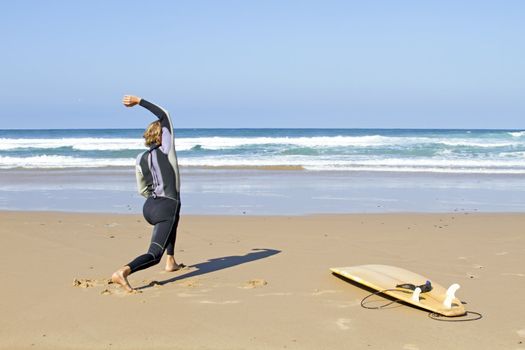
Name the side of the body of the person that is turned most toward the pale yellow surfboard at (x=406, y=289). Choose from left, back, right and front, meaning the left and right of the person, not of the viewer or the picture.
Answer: right

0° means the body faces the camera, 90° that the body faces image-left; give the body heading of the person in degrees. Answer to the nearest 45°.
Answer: approximately 225°
